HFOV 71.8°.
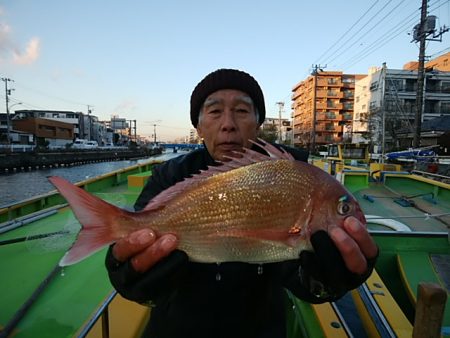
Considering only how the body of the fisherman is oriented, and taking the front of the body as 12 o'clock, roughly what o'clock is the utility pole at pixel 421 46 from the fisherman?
The utility pole is roughly at 7 o'clock from the fisherman.

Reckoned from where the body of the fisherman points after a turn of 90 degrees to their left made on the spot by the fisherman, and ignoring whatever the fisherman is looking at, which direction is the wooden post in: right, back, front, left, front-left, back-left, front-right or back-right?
front

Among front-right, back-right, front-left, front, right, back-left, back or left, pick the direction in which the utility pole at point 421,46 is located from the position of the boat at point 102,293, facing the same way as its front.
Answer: front-right

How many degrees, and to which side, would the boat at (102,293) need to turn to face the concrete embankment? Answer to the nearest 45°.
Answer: approximately 45° to its left

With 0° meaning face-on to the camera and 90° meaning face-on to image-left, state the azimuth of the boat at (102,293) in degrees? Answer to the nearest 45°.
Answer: approximately 180°

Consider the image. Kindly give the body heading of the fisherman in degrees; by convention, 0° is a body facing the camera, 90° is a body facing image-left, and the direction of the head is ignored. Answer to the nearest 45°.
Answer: approximately 0°

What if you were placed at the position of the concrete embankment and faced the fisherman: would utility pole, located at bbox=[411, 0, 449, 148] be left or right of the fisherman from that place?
left

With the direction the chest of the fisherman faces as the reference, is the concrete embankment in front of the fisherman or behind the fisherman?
behind
